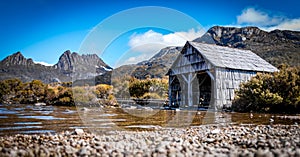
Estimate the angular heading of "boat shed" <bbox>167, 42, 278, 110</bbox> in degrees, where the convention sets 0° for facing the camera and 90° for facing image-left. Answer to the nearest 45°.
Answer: approximately 45°
